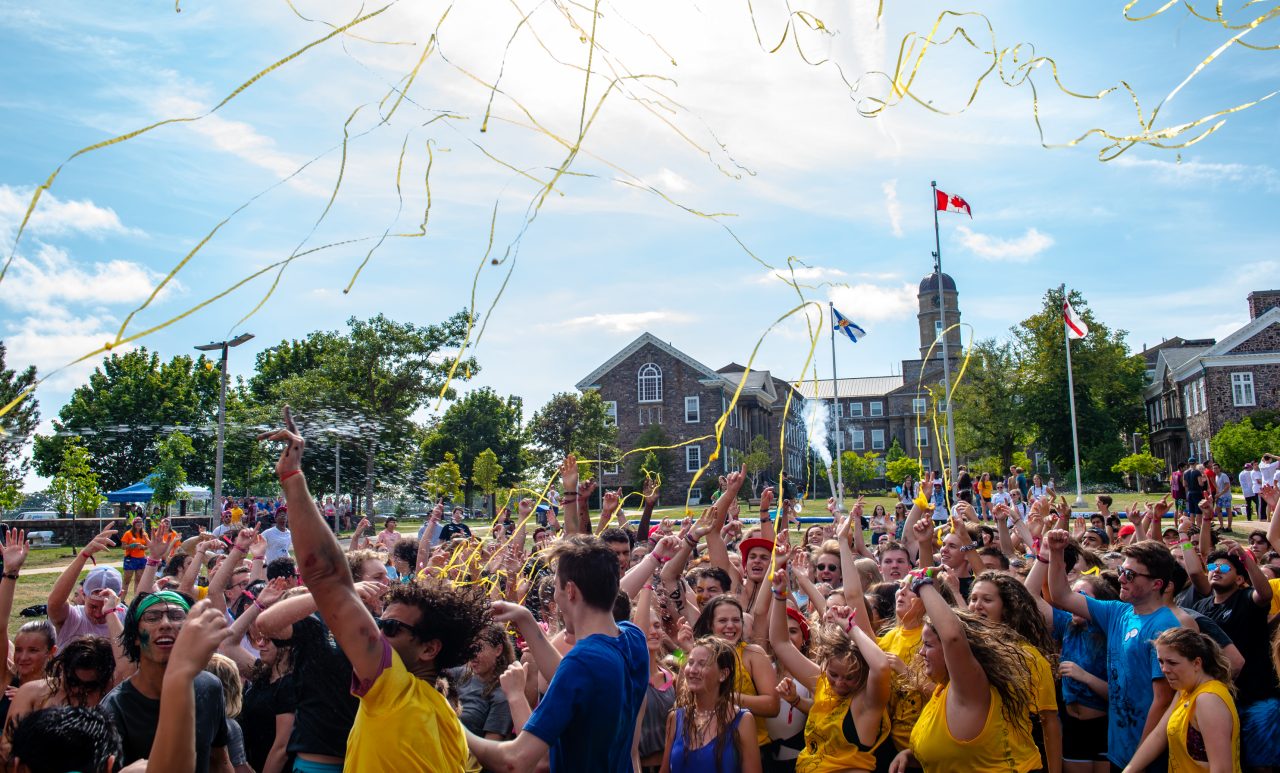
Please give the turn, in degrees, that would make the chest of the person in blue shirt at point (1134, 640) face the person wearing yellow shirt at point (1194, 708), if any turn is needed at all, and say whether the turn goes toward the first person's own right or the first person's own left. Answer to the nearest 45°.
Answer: approximately 45° to the first person's own left

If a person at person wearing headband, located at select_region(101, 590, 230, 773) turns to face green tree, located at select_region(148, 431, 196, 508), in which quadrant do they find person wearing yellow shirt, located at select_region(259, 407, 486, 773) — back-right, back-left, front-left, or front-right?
back-right

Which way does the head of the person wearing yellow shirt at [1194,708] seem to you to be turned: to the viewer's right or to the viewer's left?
to the viewer's left

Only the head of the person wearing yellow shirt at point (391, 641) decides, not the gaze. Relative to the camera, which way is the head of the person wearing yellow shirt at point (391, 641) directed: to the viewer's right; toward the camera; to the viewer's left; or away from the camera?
to the viewer's left

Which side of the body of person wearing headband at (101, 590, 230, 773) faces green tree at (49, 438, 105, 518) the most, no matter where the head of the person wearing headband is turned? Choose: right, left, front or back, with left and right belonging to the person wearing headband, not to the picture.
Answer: back

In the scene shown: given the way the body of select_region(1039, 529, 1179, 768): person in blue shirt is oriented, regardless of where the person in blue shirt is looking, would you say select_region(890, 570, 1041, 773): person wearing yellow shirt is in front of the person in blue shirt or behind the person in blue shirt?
in front

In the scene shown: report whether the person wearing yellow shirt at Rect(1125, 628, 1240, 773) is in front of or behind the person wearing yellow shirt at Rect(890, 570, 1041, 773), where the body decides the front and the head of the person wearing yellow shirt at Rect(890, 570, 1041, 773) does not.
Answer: behind

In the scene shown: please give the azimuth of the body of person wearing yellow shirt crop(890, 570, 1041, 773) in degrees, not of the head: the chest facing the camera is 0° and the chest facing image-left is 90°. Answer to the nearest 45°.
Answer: approximately 90°

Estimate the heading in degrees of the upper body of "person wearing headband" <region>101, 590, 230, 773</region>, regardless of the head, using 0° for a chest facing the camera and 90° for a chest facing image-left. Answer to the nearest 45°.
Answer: approximately 0°

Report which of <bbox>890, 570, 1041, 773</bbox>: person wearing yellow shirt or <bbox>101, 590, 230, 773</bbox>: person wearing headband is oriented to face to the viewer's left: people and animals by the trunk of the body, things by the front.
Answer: the person wearing yellow shirt

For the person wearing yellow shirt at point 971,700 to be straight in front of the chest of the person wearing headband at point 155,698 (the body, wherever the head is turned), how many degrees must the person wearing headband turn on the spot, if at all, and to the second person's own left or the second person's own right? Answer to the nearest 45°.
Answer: approximately 90° to the second person's own left
